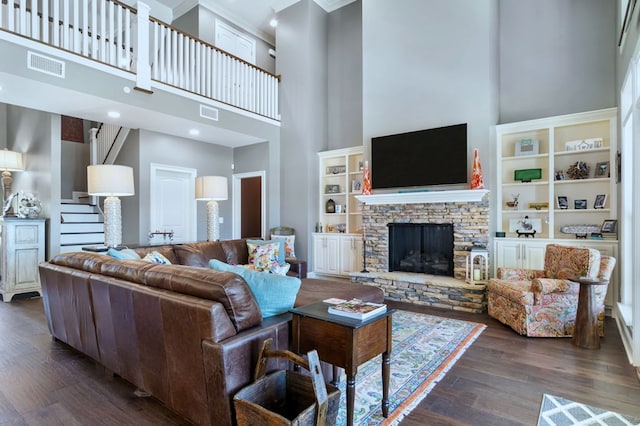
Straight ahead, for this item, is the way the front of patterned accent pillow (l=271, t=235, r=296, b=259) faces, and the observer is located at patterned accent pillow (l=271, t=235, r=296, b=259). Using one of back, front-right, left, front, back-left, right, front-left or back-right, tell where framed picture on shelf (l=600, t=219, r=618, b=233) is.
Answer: front-left

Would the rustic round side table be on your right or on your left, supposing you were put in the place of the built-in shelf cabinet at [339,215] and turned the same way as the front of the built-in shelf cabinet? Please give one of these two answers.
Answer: on your left

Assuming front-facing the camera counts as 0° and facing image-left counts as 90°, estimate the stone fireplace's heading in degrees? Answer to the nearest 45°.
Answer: approximately 45°

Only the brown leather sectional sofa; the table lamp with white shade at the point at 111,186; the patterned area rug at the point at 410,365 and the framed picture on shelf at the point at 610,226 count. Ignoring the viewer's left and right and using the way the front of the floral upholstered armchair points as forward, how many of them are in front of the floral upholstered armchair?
3

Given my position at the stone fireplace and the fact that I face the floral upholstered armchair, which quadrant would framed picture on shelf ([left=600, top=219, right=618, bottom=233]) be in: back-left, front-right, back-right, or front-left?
front-left

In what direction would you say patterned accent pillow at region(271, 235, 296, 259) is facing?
toward the camera

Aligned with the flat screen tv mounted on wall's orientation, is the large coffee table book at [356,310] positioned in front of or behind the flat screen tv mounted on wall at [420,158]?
in front

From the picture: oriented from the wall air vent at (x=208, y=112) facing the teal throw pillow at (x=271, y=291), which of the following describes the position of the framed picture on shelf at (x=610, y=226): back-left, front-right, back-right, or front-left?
front-left

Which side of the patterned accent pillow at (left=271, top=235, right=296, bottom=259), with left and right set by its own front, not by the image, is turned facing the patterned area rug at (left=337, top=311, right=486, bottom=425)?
front

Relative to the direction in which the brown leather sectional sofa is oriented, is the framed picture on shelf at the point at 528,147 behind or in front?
in front

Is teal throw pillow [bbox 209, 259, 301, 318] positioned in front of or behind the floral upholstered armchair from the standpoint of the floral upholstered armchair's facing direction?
in front

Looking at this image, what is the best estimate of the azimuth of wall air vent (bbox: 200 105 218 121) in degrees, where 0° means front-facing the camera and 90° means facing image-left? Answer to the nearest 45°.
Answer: approximately 315°
